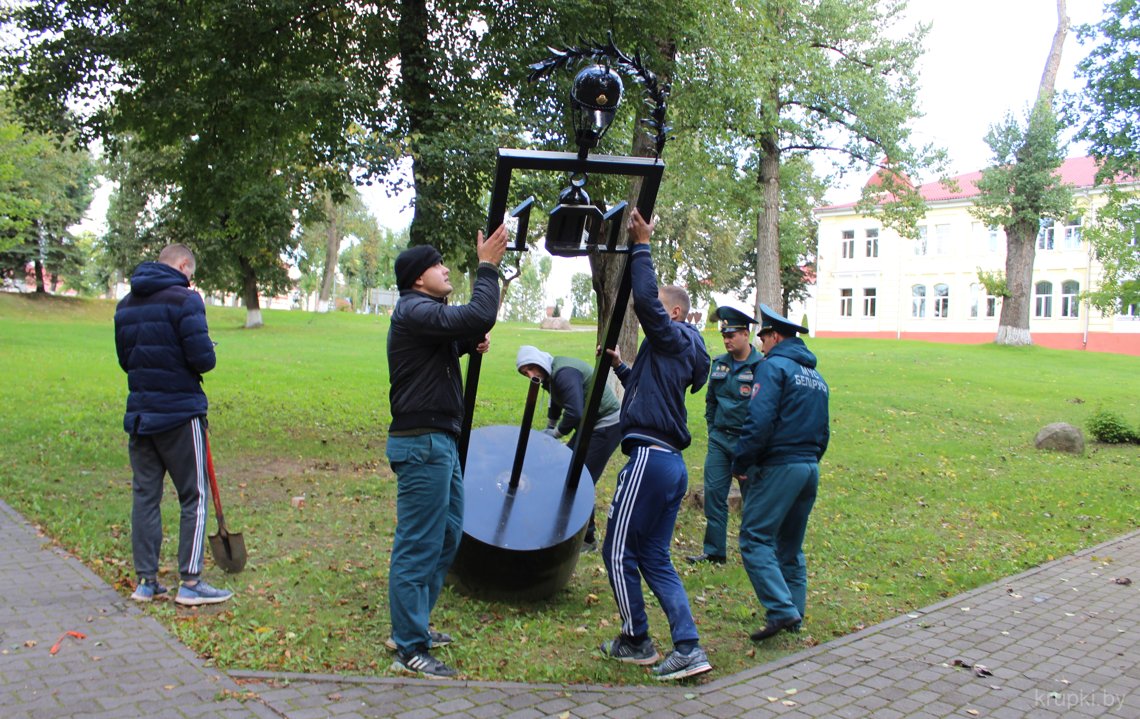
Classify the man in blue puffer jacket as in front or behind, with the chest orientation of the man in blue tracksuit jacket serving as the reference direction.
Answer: in front

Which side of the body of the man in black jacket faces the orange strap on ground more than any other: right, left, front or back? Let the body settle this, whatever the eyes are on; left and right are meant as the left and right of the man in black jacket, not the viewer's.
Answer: back

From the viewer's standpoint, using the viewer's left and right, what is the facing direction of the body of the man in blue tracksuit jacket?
facing away from the viewer and to the left of the viewer

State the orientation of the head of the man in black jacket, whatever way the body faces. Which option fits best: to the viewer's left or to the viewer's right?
to the viewer's right

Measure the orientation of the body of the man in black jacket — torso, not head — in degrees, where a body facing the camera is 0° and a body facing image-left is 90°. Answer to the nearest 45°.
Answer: approximately 270°

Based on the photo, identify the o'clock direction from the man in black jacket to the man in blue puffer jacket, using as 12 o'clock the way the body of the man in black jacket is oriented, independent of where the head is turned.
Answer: The man in blue puffer jacket is roughly at 7 o'clock from the man in black jacket.

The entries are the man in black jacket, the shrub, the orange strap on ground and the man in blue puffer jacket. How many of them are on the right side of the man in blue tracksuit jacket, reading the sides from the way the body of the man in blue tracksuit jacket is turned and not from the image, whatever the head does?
1

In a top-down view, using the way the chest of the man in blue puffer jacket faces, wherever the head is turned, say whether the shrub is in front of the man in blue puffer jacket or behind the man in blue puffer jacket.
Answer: in front

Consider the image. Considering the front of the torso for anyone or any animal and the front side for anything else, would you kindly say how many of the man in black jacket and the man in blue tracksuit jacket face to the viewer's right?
1

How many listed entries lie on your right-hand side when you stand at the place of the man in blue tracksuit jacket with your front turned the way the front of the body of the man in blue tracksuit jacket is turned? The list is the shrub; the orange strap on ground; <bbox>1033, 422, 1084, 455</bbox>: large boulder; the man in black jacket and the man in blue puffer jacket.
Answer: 2

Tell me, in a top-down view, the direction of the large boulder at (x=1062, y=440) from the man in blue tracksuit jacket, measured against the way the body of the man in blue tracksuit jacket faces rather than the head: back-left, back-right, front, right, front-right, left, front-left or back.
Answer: right

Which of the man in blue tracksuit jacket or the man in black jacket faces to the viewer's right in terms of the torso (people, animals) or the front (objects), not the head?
the man in black jacket
